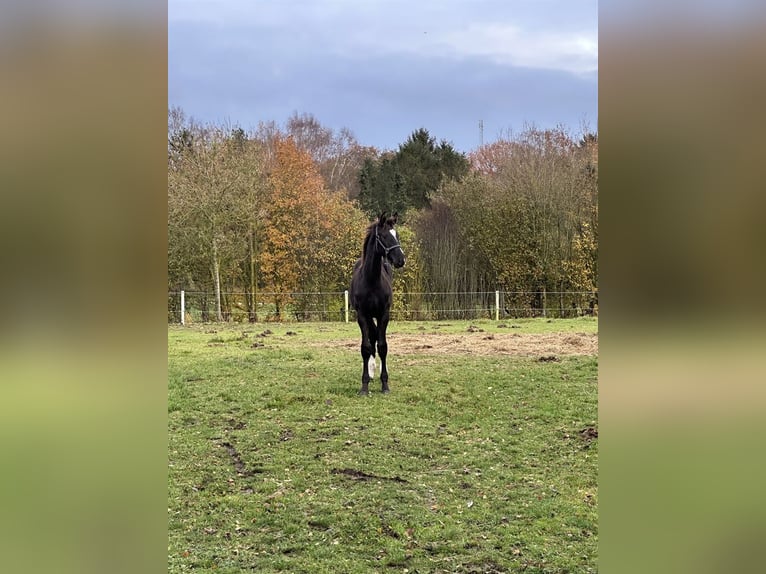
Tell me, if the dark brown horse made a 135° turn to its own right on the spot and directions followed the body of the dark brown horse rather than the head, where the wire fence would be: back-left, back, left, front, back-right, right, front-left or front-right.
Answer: front-right

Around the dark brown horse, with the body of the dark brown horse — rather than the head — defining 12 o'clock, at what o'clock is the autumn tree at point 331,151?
The autumn tree is roughly at 6 o'clock from the dark brown horse.

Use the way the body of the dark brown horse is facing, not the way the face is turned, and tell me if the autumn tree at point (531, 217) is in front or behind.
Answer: behind

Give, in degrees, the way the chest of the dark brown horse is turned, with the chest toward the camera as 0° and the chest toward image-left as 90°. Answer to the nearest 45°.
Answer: approximately 0°

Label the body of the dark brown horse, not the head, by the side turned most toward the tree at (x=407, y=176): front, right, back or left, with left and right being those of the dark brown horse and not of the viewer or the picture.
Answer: back

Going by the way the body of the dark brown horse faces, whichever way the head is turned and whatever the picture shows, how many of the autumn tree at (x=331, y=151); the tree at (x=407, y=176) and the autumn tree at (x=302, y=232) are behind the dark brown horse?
3

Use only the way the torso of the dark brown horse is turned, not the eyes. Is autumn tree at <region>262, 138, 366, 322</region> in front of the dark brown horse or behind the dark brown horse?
behind
